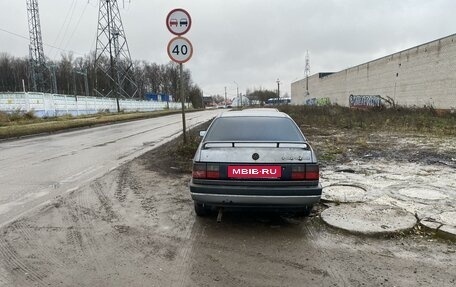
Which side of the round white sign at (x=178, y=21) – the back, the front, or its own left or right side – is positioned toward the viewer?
front

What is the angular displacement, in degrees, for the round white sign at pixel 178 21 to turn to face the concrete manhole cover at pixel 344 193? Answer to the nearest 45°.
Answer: approximately 45° to its left

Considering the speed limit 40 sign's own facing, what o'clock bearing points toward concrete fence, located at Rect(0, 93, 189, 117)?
The concrete fence is roughly at 5 o'clock from the speed limit 40 sign.

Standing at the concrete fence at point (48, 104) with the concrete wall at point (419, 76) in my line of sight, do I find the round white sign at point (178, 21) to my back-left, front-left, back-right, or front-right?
front-right

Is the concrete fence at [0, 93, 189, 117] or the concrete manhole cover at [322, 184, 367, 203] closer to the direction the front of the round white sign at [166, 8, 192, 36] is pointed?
the concrete manhole cover

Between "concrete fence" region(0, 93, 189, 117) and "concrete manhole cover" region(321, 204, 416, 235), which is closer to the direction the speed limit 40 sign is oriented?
the concrete manhole cover

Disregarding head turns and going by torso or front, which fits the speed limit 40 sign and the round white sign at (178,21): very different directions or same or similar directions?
same or similar directions

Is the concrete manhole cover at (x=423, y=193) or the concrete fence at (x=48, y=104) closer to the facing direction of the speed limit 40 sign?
the concrete manhole cover

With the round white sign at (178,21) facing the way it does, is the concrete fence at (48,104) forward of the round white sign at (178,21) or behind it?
behind

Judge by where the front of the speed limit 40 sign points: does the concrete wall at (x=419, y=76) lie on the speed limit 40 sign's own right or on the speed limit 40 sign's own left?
on the speed limit 40 sign's own left

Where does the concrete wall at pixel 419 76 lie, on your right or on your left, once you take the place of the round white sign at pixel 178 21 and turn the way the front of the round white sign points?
on your left

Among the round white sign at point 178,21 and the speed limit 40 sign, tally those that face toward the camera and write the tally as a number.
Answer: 2

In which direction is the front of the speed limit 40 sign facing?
toward the camera

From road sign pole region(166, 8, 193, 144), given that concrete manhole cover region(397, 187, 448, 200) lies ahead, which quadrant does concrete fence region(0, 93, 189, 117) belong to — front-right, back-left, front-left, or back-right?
back-left

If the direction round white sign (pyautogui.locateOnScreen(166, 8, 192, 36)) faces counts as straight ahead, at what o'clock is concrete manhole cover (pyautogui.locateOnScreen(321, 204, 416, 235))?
The concrete manhole cover is roughly at 11 o'clock from the round white sign.
